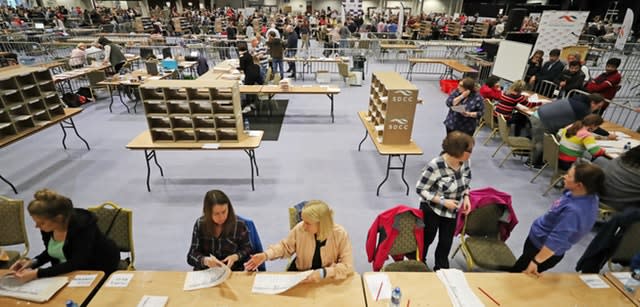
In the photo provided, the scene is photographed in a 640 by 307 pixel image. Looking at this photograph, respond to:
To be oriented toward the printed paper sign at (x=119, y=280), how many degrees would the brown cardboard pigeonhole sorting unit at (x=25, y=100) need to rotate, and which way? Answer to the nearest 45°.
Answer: approximately 45° to its right

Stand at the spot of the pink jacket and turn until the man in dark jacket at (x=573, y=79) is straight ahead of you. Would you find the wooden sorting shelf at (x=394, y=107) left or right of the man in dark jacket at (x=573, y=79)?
left

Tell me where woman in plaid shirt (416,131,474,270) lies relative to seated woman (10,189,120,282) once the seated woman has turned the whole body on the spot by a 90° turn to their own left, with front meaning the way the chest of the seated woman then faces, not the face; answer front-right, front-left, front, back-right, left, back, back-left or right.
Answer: front

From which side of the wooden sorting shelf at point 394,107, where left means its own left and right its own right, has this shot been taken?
left

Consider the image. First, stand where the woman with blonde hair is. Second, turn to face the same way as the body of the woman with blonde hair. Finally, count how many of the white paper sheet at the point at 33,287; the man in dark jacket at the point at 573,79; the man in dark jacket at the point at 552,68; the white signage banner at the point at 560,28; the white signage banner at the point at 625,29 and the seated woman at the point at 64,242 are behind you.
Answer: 4

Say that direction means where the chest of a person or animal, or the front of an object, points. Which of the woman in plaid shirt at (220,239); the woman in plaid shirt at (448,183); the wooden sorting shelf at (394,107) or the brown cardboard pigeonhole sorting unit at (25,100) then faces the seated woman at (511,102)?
the brown cardboard pigeonhole sorting unit at (25,100)

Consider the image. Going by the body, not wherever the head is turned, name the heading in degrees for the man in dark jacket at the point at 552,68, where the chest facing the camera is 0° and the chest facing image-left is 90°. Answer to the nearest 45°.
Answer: approximately 45°

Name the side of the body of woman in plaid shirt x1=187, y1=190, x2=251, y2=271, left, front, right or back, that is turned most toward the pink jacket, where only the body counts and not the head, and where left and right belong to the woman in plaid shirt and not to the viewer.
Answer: left

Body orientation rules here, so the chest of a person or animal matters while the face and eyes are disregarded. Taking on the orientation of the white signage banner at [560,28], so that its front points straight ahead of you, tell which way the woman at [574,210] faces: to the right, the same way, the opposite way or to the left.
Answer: to the right
